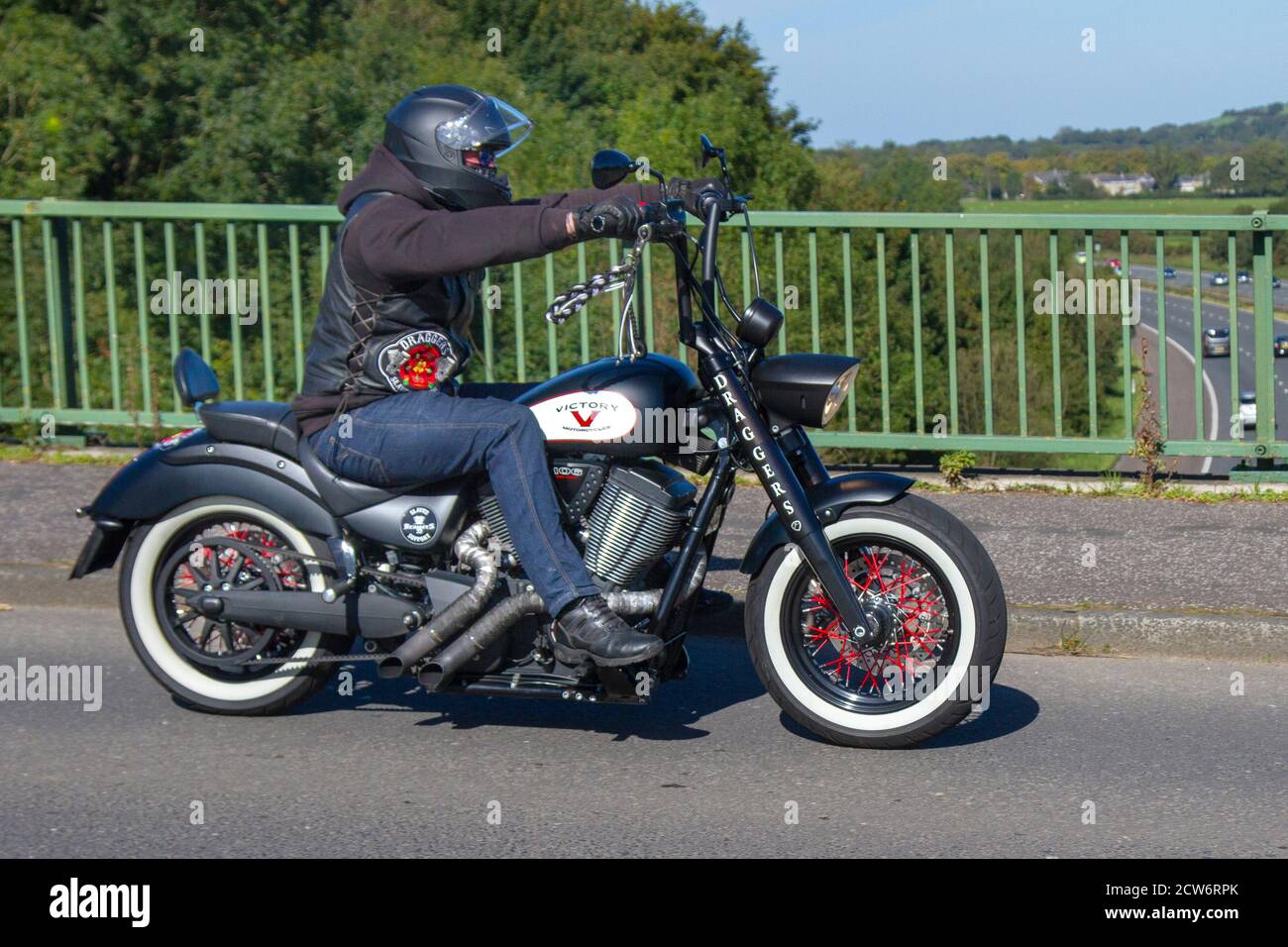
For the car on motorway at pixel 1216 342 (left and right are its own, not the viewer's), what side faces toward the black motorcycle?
back

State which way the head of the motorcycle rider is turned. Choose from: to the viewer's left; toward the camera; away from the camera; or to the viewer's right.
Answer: to the viewer's right

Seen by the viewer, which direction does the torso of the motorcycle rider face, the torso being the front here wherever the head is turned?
to the viewer's right

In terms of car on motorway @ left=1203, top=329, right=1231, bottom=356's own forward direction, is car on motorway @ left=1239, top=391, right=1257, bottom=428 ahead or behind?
behind

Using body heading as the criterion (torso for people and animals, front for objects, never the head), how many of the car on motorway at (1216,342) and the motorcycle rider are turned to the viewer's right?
1

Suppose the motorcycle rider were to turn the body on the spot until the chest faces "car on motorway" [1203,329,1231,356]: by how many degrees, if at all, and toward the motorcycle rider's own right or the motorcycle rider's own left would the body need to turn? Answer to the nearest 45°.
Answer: approximately 45° to the motorcycle rider's own left

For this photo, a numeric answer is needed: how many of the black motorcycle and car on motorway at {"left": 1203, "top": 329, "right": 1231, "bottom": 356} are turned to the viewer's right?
1

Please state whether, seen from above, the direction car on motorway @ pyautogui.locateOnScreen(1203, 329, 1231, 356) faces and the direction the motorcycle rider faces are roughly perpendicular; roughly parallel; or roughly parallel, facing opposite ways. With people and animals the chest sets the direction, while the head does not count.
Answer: roughly perpendicular

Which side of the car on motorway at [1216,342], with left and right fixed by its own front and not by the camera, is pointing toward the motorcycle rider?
back

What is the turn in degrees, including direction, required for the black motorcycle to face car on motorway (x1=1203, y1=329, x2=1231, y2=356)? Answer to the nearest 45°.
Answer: approximately 45° to its left

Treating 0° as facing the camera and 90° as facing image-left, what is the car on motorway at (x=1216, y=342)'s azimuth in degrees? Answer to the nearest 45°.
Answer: approximately 180°

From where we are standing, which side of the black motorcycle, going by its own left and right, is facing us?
right
